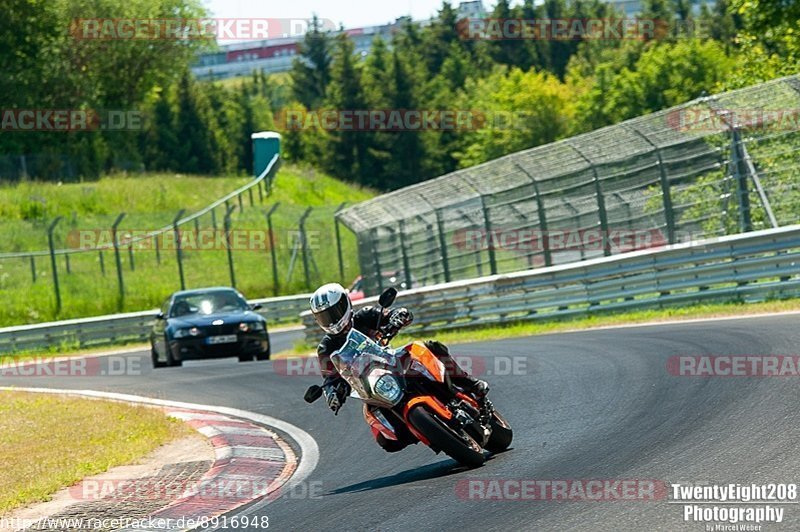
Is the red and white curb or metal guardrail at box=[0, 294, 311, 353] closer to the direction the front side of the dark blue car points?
the red and white curb

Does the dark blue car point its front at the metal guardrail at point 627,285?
no

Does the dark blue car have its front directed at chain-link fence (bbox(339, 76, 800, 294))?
no

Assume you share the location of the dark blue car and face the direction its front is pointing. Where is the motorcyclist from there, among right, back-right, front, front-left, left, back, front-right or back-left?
front

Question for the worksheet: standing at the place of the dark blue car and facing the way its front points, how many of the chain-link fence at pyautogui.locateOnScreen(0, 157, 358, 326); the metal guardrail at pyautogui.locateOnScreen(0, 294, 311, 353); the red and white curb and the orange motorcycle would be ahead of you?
2

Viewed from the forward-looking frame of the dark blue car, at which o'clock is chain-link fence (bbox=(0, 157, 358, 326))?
The chain-link fence is roughly at 6 o'clock from the dark blue car.

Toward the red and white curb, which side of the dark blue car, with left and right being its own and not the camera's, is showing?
front

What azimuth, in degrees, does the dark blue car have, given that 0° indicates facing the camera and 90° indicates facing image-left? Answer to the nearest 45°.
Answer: approximately 0°

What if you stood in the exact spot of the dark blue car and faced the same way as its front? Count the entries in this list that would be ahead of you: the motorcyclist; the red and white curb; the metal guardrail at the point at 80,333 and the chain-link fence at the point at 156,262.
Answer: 2

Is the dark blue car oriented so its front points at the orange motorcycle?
yes

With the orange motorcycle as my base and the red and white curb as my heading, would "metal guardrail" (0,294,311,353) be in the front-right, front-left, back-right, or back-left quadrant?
front-right
